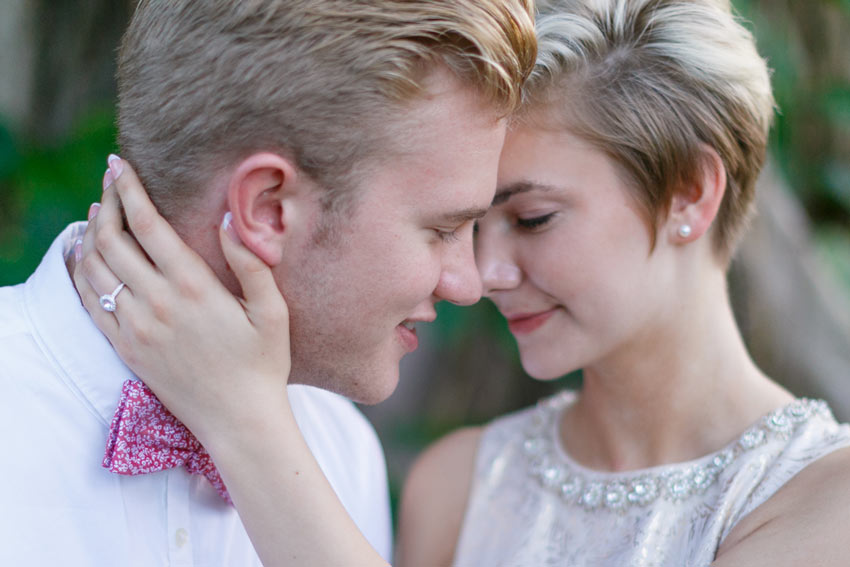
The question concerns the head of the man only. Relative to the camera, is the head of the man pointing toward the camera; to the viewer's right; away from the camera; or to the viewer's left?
to the viewer's right

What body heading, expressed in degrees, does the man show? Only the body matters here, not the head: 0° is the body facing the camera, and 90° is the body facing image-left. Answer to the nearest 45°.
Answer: approximately 315°

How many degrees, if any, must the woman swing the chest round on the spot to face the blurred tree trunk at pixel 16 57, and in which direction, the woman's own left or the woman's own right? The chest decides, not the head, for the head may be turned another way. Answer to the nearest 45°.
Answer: approximately 90° to the woman's own right

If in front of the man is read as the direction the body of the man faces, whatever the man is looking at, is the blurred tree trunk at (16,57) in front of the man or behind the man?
behind

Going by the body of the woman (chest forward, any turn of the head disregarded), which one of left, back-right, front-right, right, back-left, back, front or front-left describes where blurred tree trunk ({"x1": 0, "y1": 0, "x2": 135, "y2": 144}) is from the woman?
right

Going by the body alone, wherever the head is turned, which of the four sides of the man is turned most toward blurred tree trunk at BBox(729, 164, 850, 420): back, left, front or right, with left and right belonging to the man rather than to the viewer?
left

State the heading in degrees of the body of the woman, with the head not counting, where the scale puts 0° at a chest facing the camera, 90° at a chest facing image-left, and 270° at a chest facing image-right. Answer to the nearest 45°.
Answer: approximately 45°

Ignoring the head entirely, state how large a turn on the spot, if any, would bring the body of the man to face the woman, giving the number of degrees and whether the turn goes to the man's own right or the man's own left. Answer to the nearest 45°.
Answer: approximately 45° to the man's own left
